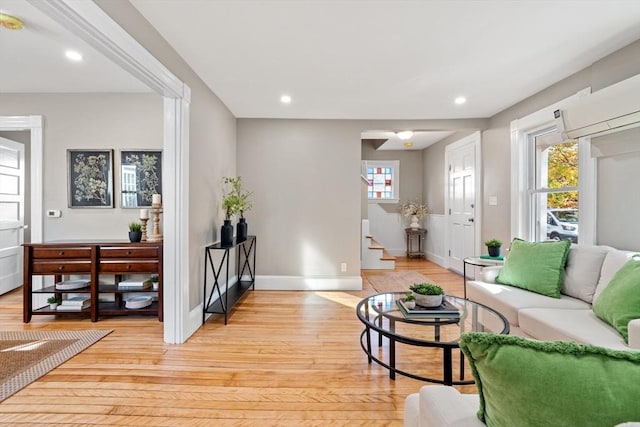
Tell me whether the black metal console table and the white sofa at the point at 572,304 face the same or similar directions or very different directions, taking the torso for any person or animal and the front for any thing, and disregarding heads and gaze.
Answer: very different directions

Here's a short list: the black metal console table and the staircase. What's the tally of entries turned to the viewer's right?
2

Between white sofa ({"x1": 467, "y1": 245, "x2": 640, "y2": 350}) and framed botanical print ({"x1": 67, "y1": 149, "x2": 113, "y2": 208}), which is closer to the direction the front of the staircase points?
the white sofa

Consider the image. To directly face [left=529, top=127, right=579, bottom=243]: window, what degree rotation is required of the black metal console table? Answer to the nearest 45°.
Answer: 0° — it already faces it

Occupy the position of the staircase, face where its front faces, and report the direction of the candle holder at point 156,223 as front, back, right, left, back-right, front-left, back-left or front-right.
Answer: back-right

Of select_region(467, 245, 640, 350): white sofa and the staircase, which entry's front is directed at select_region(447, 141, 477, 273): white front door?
the staircase

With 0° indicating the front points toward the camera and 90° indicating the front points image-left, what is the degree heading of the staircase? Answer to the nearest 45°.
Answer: approximately 270°

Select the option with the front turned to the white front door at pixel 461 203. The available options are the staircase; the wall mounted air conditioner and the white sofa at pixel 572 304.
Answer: the staircase

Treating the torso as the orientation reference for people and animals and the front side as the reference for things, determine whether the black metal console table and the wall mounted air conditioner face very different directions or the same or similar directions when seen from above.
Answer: very different directions

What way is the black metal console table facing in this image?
to the viewer's right
